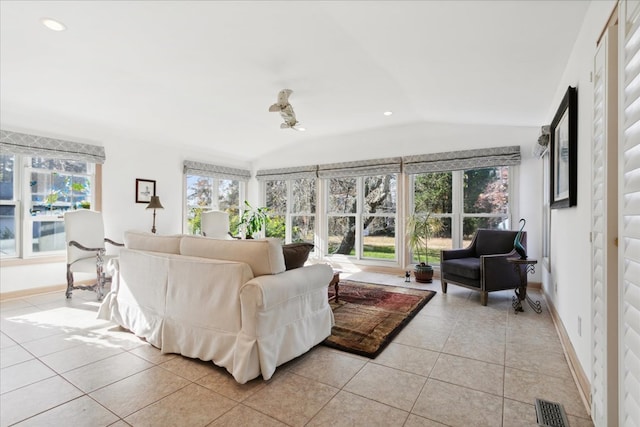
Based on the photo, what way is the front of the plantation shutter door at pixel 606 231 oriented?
to the viewer's left

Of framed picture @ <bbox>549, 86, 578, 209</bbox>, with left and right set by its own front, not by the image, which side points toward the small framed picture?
front

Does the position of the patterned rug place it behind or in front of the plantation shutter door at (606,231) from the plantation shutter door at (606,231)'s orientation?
in front

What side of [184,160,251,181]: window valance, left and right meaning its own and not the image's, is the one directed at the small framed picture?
right

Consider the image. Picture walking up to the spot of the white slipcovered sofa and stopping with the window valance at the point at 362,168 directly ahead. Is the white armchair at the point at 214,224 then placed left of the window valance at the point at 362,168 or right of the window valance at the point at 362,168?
left

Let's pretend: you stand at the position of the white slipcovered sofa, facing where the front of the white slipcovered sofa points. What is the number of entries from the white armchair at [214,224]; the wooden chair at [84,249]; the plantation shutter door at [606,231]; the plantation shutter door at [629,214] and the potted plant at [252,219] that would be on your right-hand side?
2

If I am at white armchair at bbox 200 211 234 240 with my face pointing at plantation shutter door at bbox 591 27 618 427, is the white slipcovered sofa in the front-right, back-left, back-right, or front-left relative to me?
front-right

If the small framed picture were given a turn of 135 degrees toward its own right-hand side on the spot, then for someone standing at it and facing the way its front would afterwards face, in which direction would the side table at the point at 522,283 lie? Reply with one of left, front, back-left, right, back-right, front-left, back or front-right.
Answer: back-left

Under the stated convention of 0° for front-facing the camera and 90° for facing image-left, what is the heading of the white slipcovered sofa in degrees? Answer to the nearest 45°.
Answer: approximately 225°

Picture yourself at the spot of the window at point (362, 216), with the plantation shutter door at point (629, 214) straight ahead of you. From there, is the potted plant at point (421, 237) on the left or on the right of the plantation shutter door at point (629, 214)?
left

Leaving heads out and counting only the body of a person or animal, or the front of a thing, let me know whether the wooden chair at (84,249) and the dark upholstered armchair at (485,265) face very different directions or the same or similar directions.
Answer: very different directions

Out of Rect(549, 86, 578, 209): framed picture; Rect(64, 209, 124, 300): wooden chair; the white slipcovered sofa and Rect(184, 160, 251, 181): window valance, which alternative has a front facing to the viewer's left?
the framed picture

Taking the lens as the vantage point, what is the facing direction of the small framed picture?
facing the viewer and to the right of the viewer

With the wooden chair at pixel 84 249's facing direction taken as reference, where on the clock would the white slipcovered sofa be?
The white slipcovered sofa is roughly at 1 o'clock from the wooden chair.

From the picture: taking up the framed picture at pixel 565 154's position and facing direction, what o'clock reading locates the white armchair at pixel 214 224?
The white armchair is roughly at 12 o'clock from the framed picture.

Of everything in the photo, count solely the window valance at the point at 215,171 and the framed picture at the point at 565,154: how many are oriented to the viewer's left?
1
